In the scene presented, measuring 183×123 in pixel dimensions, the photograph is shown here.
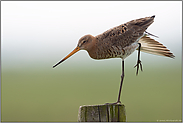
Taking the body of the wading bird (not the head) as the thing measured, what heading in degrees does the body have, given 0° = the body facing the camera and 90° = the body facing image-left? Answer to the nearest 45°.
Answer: approximately 90°
